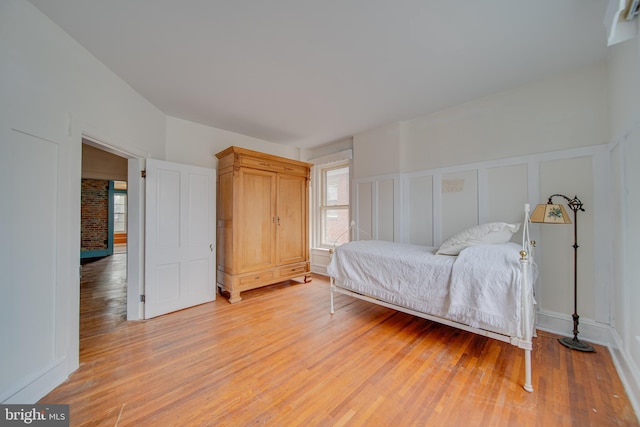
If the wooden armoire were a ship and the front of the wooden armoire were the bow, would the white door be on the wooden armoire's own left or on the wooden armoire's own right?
on the wooden armoire's own right

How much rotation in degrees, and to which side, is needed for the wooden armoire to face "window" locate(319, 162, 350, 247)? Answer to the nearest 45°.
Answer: approximately 90° to its left

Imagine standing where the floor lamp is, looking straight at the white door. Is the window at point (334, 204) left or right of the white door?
right

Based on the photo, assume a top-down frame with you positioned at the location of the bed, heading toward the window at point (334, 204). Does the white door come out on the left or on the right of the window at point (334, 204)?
left

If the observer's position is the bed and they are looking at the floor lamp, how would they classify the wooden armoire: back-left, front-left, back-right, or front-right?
back-left

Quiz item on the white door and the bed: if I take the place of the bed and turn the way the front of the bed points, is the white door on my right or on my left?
on my left

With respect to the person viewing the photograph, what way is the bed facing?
facing away from the viewer and to the left of the viewer

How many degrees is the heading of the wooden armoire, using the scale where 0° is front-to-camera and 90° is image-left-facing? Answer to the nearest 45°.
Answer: approximately 315°

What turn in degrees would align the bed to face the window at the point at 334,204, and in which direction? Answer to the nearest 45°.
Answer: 0° — it already faces it
